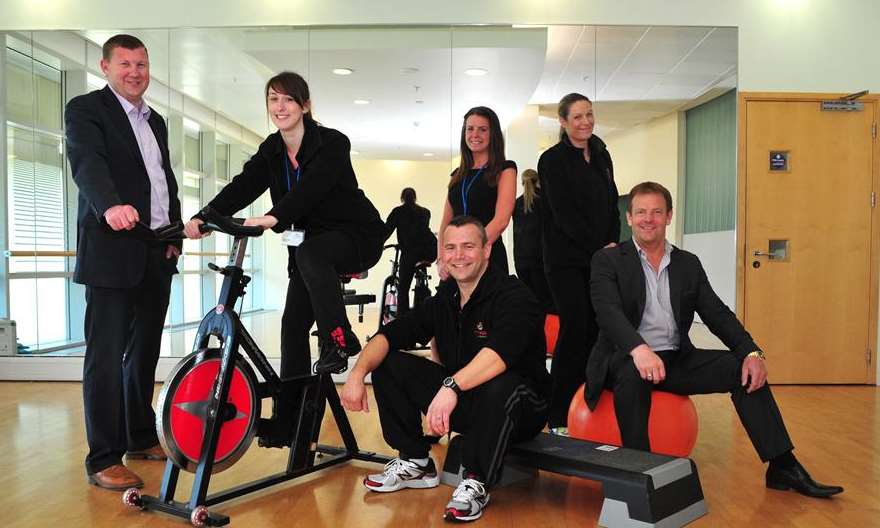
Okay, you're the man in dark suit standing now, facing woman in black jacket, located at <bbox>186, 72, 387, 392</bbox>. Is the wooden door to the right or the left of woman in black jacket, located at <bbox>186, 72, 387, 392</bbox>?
left

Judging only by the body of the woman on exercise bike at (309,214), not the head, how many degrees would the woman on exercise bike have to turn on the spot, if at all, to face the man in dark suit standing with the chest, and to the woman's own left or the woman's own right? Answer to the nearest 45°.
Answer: approximately 45° to the woman's own right

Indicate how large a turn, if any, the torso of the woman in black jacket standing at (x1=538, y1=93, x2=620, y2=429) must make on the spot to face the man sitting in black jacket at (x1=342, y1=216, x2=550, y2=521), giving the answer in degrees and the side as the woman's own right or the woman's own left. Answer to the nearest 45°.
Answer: approximately 45° to the woman's own right

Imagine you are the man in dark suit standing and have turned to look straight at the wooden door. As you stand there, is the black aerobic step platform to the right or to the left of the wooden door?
right

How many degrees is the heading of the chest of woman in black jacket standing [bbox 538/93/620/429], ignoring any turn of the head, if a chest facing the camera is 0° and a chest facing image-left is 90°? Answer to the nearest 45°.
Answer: approximately 315°
